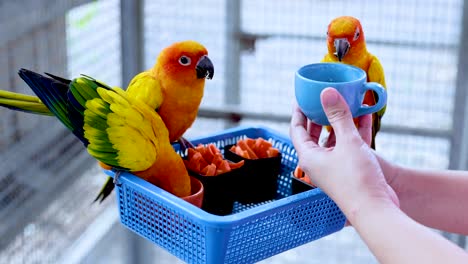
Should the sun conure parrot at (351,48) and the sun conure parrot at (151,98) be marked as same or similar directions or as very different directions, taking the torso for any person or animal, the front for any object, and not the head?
very different directions

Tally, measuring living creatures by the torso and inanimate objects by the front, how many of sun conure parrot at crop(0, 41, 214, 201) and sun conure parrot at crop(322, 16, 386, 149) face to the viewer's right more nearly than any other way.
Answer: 1

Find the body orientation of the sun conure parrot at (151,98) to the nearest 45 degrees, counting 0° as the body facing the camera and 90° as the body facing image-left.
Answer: approximately 270°
